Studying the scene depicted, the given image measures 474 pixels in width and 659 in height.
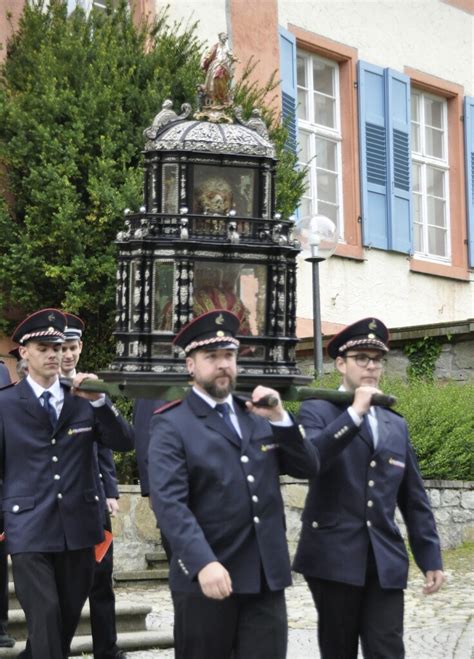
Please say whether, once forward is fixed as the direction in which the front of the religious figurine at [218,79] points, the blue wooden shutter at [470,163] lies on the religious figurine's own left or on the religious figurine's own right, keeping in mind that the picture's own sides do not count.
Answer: on the religious figurine's own left

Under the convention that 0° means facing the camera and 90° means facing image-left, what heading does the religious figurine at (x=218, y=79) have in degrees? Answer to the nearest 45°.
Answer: approximately 315°

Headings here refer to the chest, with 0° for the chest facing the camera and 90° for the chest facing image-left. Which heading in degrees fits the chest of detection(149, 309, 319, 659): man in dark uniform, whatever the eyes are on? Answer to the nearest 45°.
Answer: approximately 315°

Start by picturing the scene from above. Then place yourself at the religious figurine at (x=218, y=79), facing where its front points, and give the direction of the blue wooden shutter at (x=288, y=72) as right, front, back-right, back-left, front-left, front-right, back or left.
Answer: back-left
